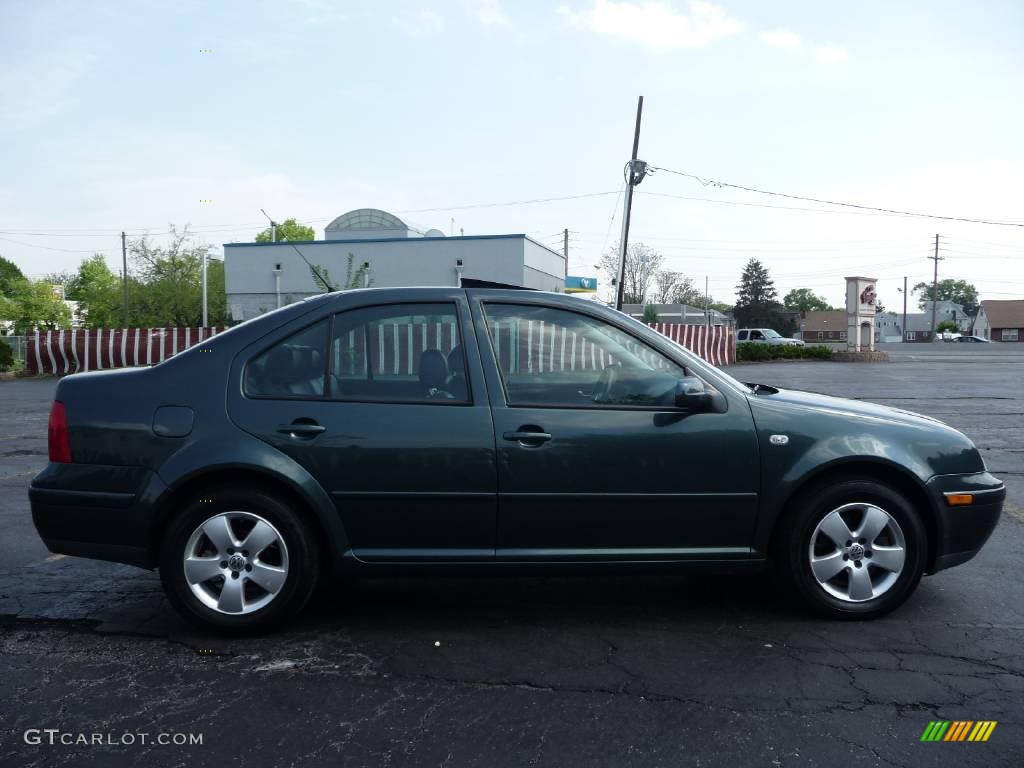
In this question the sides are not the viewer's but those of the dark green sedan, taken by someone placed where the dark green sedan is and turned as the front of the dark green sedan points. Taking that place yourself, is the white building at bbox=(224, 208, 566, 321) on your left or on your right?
on your left

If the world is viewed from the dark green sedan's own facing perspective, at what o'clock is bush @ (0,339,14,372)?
The bush is roughly at 8 o'clock from the dark green sedan.

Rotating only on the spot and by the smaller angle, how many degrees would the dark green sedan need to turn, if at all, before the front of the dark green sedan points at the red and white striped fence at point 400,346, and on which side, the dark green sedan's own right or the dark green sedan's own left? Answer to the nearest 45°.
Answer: approximately 90° to the dark green sedan's own left

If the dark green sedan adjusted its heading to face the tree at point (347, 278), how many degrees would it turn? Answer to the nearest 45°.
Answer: approximately 90° to its left

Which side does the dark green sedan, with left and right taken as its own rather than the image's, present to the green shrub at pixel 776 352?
left

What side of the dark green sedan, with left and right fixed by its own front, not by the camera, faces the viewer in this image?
right

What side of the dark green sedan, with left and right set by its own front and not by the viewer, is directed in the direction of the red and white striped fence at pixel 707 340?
left
